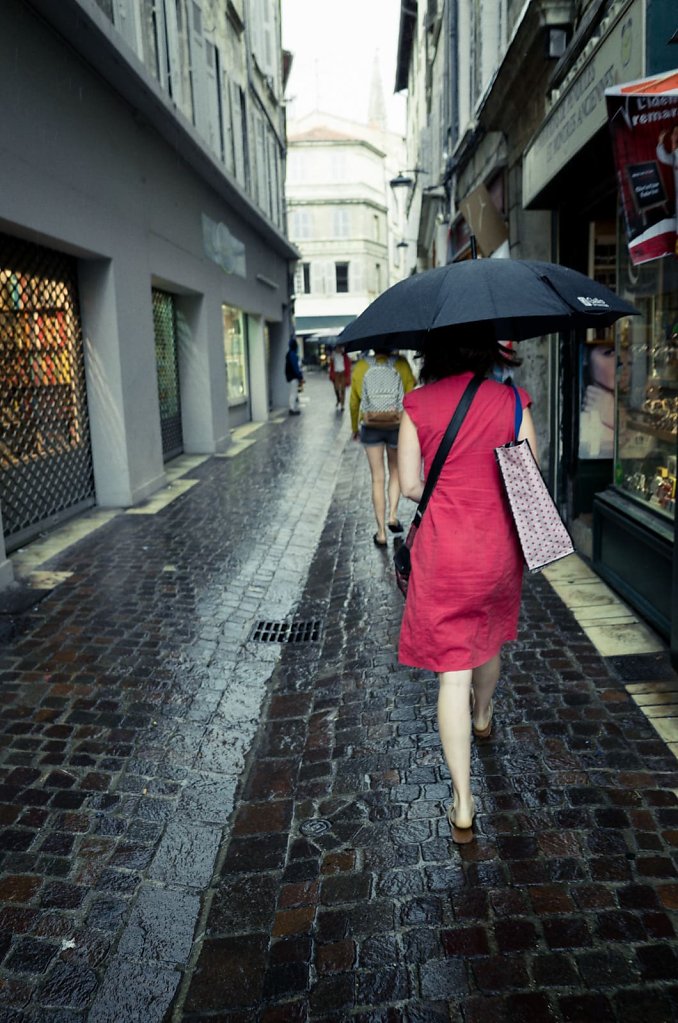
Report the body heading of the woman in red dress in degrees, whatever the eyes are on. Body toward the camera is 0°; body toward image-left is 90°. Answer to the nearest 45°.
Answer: approximately 180°

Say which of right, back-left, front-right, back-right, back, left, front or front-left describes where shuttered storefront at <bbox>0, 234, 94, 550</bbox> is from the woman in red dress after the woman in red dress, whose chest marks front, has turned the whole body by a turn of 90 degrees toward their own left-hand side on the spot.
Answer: front-right

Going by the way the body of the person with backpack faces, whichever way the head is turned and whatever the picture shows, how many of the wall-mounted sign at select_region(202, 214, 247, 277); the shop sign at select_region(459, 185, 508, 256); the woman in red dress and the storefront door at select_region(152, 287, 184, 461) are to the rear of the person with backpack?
1

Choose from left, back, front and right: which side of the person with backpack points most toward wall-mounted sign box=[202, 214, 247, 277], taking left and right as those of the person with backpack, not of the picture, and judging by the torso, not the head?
front

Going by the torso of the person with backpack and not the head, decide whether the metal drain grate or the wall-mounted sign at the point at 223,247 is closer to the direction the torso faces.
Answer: the wall-mounted sign

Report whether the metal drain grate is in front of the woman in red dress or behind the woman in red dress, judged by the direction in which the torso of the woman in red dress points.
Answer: in front

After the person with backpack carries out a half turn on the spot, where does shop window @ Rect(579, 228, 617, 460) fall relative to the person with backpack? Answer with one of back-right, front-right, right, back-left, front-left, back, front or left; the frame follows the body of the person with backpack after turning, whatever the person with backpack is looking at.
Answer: left

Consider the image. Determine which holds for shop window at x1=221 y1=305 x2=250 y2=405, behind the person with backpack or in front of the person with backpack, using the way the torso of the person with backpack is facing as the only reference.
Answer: in front

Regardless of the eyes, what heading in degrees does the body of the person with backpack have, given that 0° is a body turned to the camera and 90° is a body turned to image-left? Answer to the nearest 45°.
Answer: approximately 180°

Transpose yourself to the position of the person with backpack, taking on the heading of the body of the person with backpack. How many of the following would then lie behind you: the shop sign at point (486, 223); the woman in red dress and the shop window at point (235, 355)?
1

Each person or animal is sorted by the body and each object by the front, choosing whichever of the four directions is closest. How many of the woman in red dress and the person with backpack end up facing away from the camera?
2

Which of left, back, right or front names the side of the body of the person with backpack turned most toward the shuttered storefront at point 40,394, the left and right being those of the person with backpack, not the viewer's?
left
